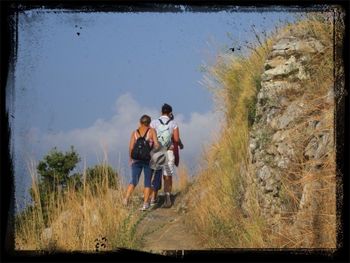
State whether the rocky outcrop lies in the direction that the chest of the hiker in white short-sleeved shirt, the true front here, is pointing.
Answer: no

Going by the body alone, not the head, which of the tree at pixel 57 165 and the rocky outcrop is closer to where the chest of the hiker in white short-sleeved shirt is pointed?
the tree

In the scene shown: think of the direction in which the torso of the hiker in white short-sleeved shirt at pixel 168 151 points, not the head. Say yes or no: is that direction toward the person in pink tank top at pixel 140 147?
no

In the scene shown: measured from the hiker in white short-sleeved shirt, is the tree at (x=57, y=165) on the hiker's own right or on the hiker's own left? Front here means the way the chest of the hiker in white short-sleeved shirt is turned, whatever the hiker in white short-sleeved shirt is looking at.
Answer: on the hiker's own left

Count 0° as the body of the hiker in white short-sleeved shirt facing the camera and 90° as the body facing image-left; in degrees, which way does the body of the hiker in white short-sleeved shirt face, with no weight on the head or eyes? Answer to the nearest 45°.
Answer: approximately 180°

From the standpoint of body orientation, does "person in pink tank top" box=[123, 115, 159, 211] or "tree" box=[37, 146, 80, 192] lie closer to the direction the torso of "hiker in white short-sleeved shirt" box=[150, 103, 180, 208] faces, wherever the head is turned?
the tree
